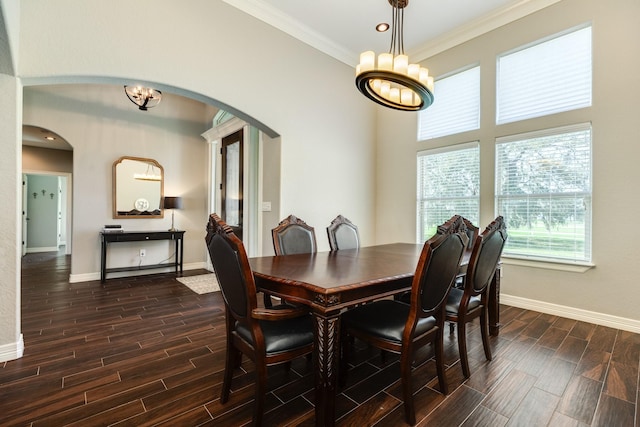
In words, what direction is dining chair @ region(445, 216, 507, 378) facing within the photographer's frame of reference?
facing away from the viewer and to the left of the viewer

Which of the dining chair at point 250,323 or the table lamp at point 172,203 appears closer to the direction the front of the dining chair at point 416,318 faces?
the table lamp

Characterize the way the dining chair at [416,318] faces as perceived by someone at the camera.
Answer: facing away from the viewer and to the left of the viewer

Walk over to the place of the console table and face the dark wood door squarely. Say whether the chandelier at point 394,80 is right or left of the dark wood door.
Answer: right

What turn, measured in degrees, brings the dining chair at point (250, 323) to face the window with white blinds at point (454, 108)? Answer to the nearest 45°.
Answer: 0° — it already faces it

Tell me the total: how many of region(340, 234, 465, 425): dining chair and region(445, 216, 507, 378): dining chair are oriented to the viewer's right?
0

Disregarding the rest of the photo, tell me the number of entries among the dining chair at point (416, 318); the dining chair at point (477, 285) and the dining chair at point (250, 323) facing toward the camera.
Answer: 0

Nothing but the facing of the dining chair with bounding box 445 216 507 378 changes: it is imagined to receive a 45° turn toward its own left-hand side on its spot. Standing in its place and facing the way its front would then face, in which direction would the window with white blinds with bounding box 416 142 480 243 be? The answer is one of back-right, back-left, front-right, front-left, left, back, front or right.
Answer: right

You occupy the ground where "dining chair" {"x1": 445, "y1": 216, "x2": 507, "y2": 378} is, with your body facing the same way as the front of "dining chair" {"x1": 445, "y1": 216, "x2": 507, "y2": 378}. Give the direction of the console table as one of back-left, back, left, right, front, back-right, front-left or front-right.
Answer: front-left

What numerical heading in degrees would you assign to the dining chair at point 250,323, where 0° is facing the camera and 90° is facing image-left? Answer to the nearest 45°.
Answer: approximately 225°

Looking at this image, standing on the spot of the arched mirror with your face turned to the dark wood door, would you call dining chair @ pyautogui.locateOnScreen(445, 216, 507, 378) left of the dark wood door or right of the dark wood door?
right

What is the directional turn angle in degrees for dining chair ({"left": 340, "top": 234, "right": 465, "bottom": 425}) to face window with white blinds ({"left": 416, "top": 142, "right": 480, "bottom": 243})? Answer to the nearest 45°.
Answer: approximately 45° to its right

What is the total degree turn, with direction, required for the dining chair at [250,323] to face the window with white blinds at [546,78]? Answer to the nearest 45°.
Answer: approximately 45° to its right

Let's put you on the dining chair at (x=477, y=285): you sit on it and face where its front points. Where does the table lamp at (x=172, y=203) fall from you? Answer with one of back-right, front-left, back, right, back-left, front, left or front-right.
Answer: front-left

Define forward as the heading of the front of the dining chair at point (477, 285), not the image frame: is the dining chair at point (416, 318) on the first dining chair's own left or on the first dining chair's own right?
on the first dining chair's own left

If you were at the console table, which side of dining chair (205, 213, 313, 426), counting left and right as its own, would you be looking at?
left

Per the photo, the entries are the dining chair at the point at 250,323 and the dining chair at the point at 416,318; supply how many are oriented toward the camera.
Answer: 0
